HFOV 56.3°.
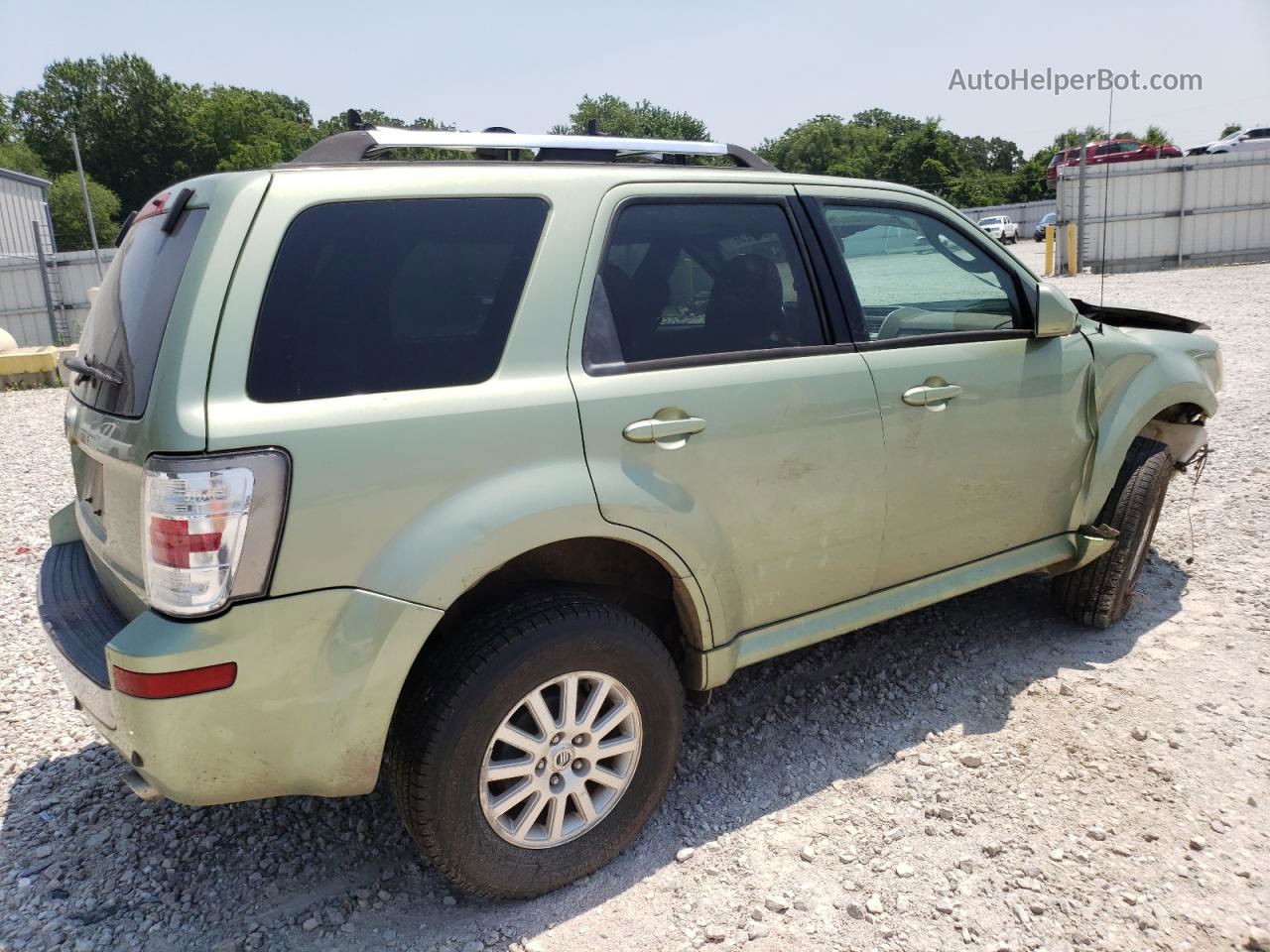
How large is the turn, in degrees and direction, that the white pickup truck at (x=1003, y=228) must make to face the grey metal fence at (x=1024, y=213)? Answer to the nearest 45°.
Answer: approximately 135° to its right

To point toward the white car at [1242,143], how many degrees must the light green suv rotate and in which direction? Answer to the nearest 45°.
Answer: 0° — it already faces it

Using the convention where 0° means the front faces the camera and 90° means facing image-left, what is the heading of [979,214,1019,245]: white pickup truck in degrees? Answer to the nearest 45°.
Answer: approximately 45°

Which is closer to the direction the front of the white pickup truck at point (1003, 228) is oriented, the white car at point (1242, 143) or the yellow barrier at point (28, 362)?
the yellow barrier

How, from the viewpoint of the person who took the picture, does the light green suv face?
facing away from the viewer and to the right of the viewer

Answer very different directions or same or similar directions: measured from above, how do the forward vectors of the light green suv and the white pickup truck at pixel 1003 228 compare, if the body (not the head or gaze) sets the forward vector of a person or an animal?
very different directions

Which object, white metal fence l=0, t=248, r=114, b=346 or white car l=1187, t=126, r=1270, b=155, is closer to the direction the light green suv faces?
the white car

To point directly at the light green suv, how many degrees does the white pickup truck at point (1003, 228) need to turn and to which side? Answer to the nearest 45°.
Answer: approximately 45° to its left

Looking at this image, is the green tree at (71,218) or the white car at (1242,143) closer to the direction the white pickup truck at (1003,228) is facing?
the green tree

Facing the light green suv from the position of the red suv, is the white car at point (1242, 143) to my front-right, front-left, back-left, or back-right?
back-left

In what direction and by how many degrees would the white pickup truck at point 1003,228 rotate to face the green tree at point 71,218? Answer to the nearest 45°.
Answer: approximately 45° to its right

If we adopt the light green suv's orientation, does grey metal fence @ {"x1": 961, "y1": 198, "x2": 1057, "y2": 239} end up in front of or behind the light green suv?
in front
